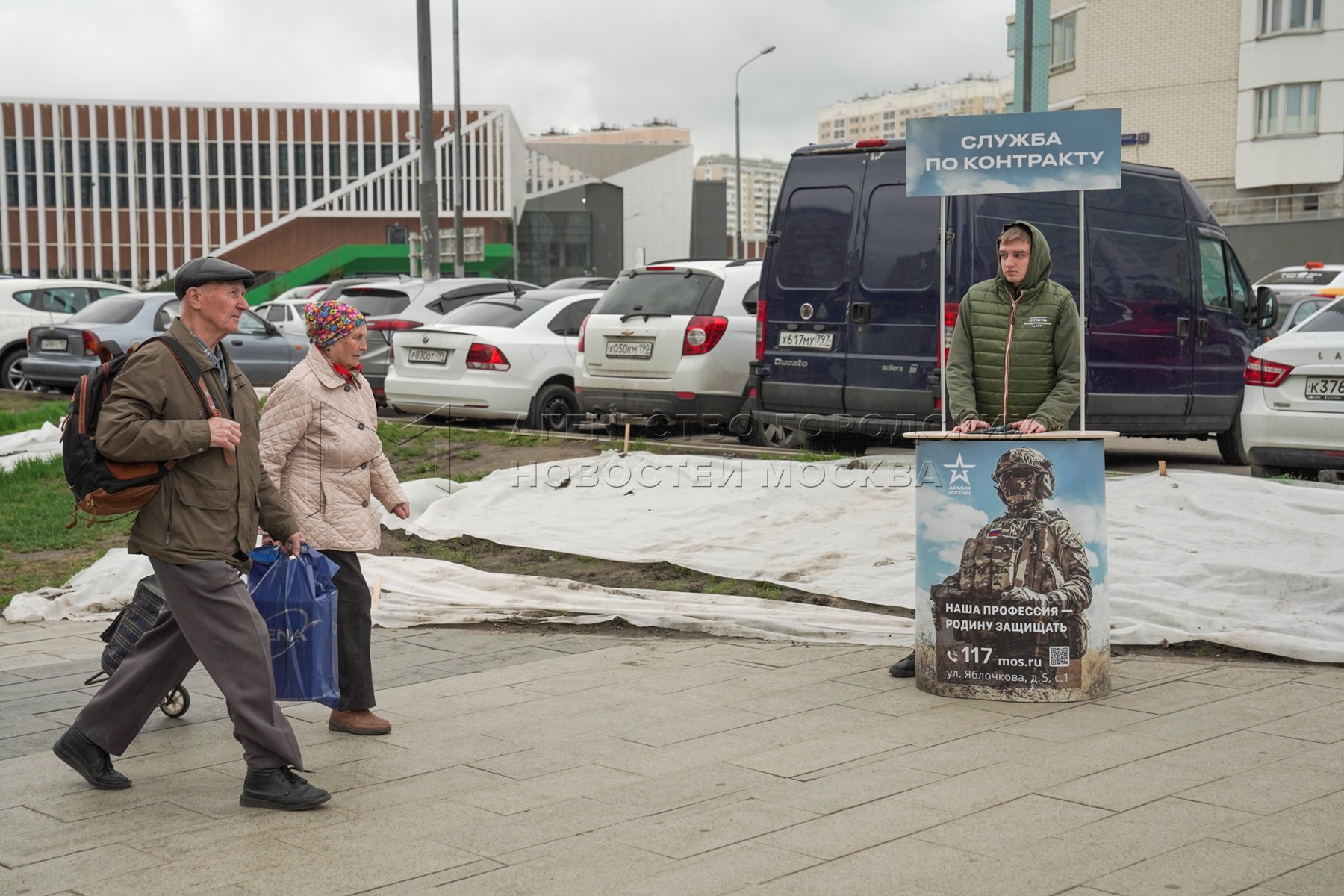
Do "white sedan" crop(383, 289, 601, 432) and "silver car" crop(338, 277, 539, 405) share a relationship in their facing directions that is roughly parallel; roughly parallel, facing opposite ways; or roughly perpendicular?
roughly parallel

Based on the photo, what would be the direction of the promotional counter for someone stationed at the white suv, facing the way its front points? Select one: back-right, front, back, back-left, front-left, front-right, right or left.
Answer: back-right

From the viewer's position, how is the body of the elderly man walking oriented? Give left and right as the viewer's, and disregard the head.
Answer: facing to the right of the viewer

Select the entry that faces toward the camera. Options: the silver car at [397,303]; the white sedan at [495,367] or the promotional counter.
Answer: the promotional counter

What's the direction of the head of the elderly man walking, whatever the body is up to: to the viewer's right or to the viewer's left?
to the viewer's right

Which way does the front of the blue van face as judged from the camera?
facing away from the viewer and to the right of the viewer

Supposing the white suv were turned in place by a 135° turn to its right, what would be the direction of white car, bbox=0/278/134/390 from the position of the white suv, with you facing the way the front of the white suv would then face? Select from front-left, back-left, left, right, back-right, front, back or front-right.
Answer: back-right

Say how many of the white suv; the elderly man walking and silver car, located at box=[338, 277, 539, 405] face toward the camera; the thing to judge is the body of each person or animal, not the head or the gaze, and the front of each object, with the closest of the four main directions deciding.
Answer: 0

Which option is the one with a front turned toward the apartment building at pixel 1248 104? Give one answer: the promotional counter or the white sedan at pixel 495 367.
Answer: the white sedan

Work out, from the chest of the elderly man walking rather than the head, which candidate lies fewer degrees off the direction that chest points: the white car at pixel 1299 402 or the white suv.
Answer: the white car

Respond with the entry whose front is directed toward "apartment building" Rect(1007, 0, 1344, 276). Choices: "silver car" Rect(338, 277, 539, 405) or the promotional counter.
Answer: the silver car

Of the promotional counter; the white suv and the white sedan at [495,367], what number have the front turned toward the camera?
1

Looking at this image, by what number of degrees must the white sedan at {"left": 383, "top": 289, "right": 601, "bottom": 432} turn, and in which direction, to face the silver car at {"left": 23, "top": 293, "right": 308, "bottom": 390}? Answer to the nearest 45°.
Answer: approximately 90° to its left

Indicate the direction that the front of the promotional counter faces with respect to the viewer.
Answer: facing the viewer

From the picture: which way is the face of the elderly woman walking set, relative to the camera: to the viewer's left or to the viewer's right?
to the viewer's right

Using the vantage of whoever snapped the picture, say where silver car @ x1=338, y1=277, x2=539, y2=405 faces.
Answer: facing away from the viewer and to the right of the viewer

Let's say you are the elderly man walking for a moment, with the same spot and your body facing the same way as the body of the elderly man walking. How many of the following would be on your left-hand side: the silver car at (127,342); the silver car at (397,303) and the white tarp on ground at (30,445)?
3
